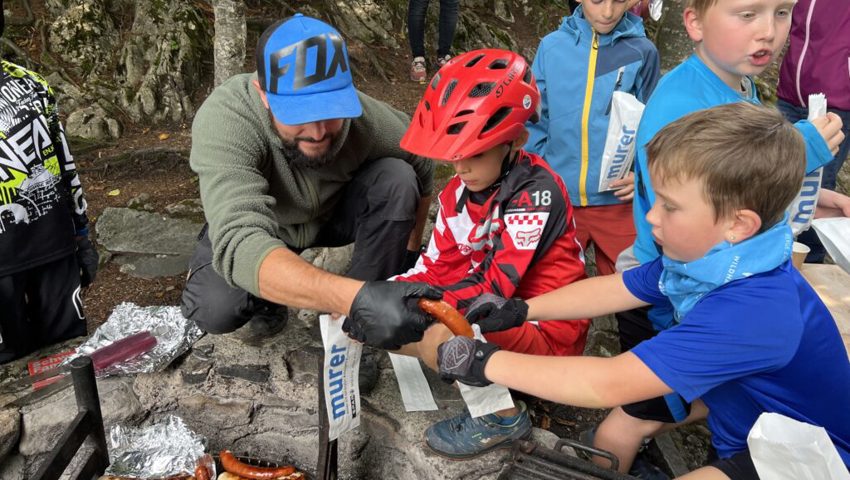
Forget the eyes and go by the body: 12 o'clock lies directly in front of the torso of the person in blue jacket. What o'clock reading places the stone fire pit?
The stone fire pit is roughly at 1 o'clock from the person in blue jacket.

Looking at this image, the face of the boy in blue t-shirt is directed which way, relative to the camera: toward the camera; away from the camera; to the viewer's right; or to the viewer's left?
to the viewer's left

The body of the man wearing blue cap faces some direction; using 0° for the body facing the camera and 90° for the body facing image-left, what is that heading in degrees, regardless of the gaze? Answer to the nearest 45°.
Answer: approximately 315°

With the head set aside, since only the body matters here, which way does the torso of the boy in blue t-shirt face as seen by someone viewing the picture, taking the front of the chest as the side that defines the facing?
to the viewer's left

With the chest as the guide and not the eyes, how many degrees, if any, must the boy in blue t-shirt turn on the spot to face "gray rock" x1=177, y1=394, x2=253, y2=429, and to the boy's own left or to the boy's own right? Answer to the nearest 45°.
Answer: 0° — they already face it

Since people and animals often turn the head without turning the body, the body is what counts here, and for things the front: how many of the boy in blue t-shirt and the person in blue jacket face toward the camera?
1

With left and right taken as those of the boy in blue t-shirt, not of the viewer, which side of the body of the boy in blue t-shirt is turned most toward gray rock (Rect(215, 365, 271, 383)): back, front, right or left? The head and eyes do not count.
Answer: front

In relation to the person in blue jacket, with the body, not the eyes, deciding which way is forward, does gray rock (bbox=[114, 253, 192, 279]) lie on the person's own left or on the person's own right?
on the person's own right

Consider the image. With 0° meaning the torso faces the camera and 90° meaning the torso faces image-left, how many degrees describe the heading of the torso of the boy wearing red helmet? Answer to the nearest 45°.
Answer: approximately 45°

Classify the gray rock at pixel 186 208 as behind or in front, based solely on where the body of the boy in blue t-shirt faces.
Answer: in front

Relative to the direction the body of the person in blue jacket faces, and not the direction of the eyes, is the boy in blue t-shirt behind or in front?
in front

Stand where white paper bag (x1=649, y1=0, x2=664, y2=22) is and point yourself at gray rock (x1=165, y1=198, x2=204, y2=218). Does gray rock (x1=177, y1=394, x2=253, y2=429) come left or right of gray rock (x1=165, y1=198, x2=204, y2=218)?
left

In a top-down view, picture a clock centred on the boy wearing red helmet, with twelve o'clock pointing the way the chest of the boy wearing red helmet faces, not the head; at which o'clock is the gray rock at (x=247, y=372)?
The gray rock is roughly at 1 o'clock from the boy wearing red helmet.

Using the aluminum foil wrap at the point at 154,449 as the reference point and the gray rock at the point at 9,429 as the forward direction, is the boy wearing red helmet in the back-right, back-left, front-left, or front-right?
back-right

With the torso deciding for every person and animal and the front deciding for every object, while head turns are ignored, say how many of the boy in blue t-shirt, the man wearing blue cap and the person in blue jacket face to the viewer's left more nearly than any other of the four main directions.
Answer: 1

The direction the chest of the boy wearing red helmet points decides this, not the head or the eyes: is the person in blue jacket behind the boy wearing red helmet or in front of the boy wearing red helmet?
behind

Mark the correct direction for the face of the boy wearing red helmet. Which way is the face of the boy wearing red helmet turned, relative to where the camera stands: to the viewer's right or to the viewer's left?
to the viewer's left
